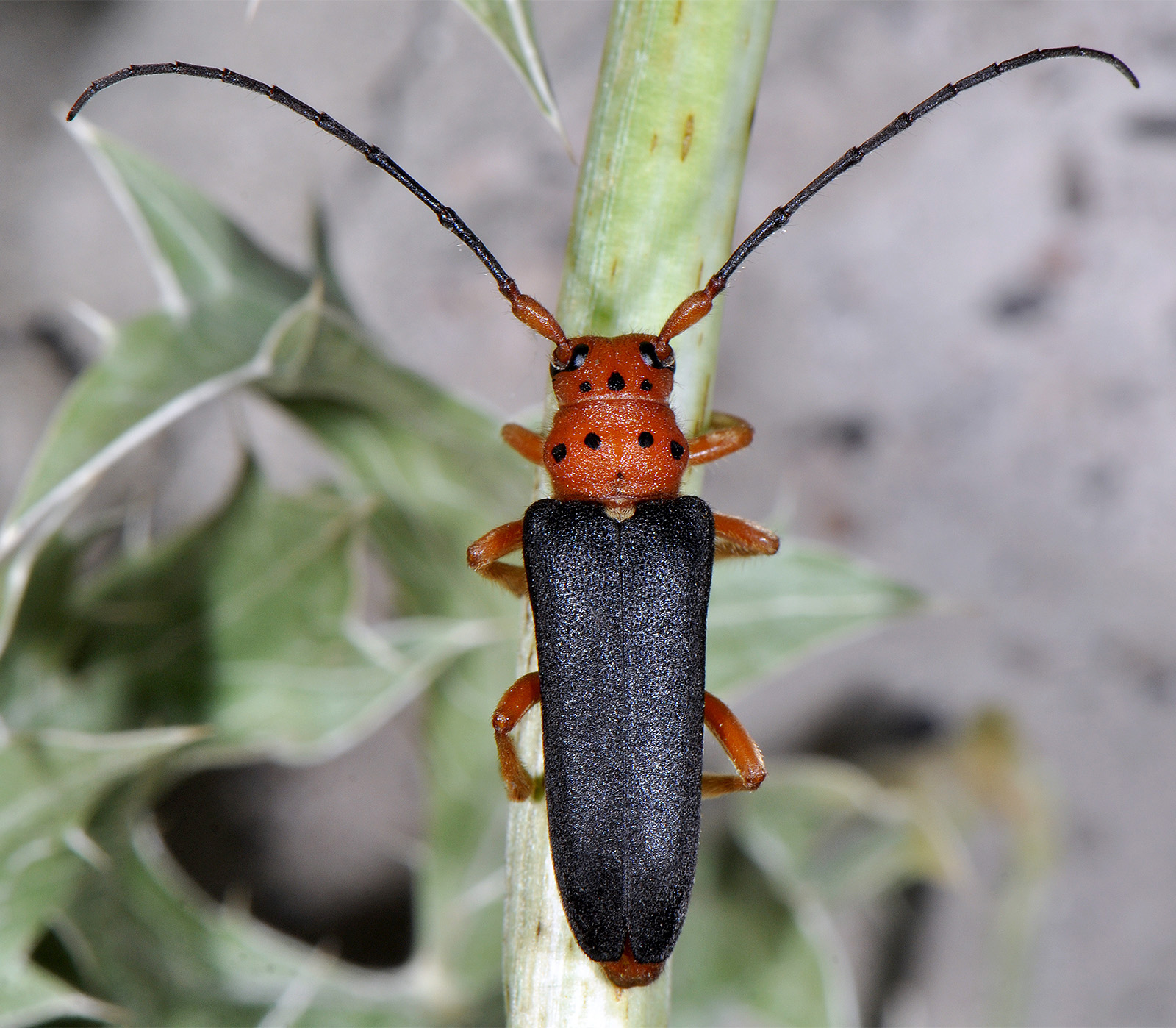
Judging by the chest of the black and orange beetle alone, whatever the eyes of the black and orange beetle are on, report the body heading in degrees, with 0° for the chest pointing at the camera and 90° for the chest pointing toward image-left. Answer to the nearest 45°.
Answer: approximately 180°
